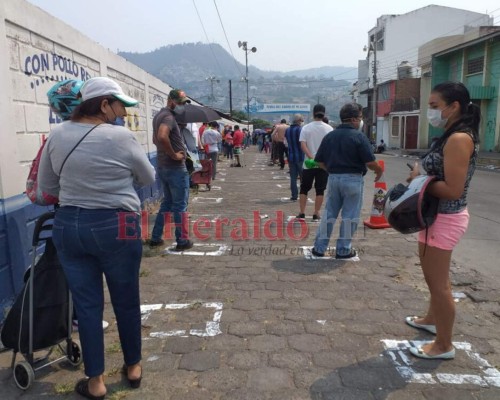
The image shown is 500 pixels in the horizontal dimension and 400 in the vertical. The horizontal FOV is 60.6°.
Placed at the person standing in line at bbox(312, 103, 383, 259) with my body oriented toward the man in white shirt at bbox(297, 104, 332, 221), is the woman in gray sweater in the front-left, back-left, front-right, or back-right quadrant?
back-left

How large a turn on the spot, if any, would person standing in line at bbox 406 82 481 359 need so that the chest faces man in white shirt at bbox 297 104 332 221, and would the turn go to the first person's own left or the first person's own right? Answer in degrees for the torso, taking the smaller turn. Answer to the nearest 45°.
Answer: approximately 45° to the first person's own right

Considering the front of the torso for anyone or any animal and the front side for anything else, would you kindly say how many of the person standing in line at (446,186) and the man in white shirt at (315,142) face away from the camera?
1

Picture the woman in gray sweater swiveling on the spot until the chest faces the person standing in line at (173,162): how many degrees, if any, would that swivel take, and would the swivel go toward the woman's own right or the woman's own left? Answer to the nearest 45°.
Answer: approximately 45° to the woman's own left

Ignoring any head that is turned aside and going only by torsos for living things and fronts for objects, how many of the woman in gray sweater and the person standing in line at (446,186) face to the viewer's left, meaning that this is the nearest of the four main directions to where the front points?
1

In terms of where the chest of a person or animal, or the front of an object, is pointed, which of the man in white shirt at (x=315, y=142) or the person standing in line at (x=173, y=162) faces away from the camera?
the man in white shirt

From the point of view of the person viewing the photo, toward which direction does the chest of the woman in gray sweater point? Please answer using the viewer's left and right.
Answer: facing away from the viewer and to the right of the viewer

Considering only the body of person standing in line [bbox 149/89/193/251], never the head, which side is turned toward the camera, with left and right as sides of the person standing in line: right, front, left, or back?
right

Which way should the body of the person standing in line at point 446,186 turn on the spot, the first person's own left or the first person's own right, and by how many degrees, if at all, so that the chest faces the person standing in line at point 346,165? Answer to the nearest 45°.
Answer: approximately 45° to the first person's own right

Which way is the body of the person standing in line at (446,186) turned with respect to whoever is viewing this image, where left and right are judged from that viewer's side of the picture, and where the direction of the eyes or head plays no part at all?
facing to the left of the viewer

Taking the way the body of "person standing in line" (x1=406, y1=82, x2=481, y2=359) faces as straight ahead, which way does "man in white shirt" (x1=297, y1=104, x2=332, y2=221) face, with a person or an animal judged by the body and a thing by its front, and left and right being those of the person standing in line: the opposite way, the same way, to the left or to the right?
to the right

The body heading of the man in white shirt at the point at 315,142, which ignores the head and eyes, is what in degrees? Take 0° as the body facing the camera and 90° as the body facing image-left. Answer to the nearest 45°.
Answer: approximately 180°
